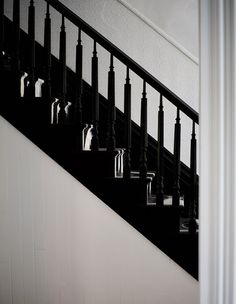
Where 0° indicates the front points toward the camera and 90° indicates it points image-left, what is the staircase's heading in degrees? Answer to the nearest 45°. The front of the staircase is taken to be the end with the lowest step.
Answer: approximately 270°
